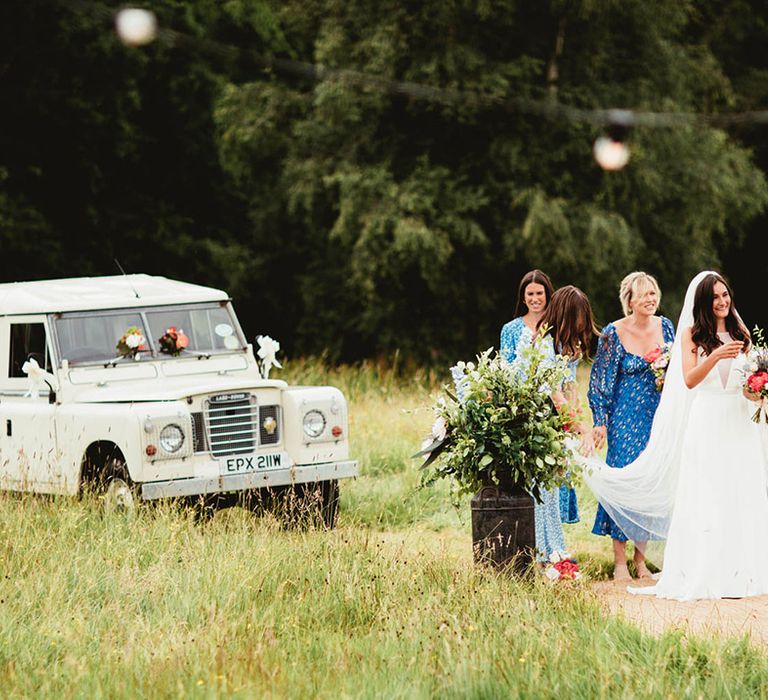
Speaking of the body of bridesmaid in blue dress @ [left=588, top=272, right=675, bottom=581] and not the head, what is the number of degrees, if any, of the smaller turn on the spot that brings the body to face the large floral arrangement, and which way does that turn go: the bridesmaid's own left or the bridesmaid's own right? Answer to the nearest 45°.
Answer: approximately 90° to the bridesmaid's own right

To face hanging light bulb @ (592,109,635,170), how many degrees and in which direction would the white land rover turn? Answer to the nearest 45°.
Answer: approximately 90° to its left

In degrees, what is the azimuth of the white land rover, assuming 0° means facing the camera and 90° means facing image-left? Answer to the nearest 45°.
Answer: approximately 315°

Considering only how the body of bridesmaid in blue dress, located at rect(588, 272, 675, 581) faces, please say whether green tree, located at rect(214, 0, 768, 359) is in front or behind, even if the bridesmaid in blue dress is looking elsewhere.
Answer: behind

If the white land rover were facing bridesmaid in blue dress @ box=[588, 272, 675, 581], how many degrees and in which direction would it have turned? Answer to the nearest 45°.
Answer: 0° — it already faces them

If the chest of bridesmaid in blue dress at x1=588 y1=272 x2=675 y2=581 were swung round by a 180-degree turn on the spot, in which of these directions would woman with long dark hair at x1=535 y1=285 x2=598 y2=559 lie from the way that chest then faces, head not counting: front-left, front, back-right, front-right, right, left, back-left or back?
left
